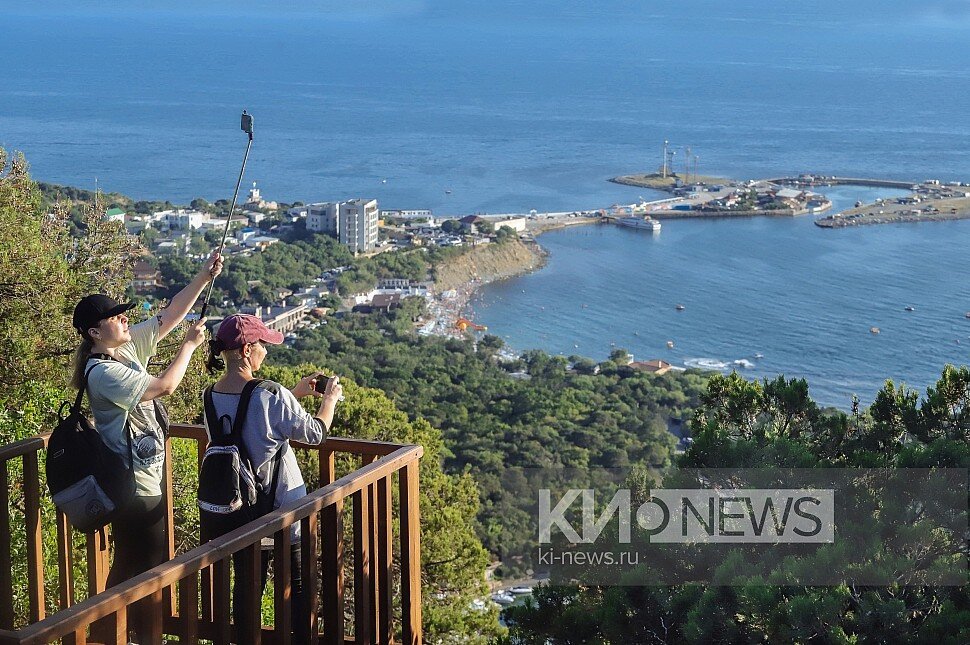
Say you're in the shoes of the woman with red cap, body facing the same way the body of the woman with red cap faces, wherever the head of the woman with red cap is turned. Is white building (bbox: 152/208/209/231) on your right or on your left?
on your left

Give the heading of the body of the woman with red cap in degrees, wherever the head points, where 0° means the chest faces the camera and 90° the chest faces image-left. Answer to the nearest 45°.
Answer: approximately 225°

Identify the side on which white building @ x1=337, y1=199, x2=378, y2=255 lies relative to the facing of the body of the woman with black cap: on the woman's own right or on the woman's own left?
on the woman's own left

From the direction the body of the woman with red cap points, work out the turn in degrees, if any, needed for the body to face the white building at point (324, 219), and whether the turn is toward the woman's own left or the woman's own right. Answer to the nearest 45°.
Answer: approximately 45° to the woman's own left

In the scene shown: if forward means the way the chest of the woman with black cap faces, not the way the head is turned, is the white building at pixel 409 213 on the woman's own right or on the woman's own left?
on the woman's own left

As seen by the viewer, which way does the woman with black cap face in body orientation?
to the viewer's right

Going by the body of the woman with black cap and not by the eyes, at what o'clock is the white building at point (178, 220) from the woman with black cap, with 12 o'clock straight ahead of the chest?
The white building is roughly at 9 o'clock from the woman with black cap.

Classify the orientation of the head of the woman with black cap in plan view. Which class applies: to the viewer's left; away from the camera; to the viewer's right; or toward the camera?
to the viewer's right
